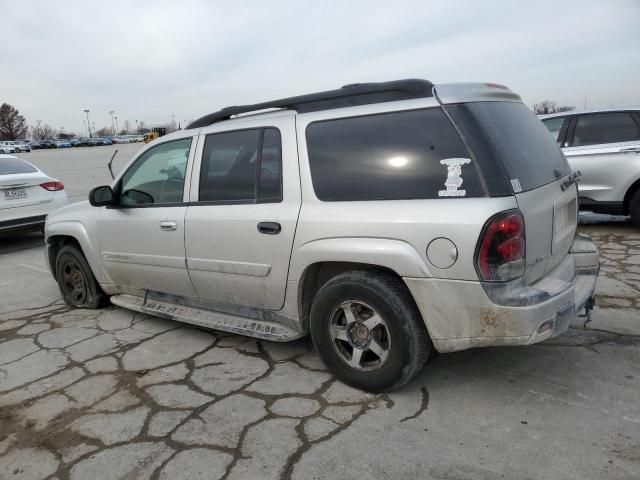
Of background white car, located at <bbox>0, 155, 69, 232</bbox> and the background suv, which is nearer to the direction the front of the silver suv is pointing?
the background white car

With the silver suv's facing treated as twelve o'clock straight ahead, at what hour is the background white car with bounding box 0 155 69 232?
The background white car is roughly at 12 o'clock from the silver suv.

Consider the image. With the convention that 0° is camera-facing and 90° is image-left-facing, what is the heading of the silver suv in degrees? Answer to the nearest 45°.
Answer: approximately 135°

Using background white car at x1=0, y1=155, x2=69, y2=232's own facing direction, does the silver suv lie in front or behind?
behind

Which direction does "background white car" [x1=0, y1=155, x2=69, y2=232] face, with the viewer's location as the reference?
facing away from the viewer and to the left of the viewer

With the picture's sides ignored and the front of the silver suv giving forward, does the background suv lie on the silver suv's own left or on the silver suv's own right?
on the silver suv's own right
